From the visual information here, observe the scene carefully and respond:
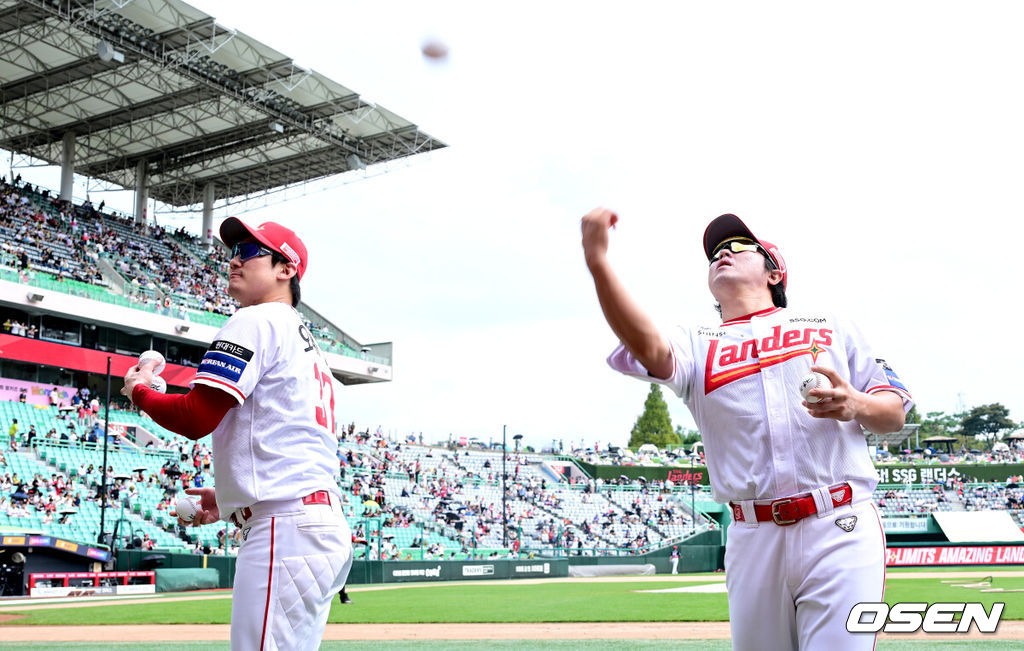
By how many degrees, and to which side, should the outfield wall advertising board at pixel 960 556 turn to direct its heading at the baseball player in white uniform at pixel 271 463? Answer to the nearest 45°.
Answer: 0° — it already faces them

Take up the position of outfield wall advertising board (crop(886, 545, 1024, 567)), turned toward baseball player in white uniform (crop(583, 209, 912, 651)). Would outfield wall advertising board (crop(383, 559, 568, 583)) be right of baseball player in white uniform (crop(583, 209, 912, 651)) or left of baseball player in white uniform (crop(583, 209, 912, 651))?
right

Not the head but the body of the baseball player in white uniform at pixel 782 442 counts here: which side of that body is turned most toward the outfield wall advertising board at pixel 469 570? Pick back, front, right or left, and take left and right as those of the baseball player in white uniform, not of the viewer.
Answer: back

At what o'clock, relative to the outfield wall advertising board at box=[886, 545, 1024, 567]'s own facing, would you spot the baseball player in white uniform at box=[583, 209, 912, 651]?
The baseball player in white uniform is roughly at 12 o'clock from the outfield wall advertising board.

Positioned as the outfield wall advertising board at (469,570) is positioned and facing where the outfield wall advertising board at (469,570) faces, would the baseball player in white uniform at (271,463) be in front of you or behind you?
in front

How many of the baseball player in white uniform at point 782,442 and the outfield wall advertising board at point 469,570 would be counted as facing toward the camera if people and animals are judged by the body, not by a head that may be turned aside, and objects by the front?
2

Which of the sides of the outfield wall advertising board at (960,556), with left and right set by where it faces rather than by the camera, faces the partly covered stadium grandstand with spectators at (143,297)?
right

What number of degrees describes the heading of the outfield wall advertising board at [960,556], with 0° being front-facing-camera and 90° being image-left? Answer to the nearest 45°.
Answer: approximately 0°

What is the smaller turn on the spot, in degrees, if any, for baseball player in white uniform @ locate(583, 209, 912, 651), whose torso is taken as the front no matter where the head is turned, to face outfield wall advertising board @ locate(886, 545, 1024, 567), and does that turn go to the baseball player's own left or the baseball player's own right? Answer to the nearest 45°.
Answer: approximately 180°
